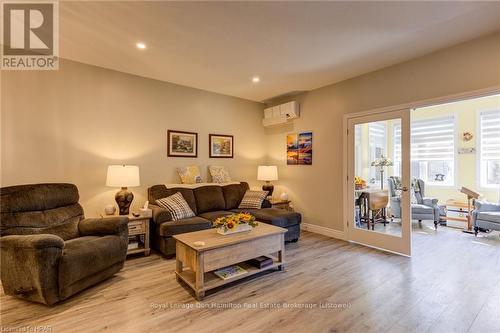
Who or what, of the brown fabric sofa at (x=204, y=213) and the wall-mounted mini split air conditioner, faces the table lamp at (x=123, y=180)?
the wall-mounted mini split air conditioner

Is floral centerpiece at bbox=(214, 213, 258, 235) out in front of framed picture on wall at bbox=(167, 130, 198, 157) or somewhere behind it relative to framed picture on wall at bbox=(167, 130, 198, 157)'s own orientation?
in front

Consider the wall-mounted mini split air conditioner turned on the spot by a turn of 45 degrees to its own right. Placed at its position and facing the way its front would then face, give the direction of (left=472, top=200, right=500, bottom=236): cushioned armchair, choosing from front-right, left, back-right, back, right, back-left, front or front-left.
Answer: back

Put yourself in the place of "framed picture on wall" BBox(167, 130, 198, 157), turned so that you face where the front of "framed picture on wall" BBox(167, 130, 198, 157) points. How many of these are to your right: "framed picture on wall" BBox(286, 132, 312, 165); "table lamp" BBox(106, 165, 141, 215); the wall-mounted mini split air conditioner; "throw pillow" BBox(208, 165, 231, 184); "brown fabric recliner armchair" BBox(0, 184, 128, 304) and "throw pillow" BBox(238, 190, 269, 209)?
2

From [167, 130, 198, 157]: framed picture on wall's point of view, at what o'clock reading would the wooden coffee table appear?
The wooden coffee table is roughly at 1 o'clock from the framed picture on wall.

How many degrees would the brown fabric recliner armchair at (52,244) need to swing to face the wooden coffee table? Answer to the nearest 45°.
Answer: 0° — it already faces it

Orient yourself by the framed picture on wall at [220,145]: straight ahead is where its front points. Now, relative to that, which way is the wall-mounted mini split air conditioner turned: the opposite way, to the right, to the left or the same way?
to the right

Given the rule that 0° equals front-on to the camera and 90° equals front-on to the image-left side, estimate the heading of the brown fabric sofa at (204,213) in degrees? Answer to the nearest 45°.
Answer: approximately 315°

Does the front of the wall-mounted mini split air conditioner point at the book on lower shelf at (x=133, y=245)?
yes

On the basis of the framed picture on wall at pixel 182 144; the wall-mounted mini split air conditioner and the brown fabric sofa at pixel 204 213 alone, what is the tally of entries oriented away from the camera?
0

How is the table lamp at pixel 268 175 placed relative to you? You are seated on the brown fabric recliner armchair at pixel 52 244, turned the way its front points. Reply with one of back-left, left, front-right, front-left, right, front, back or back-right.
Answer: front-left

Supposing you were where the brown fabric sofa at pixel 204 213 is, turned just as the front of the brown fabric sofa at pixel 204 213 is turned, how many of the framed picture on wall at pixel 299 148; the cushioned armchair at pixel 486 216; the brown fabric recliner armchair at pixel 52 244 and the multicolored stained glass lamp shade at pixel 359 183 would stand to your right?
1
